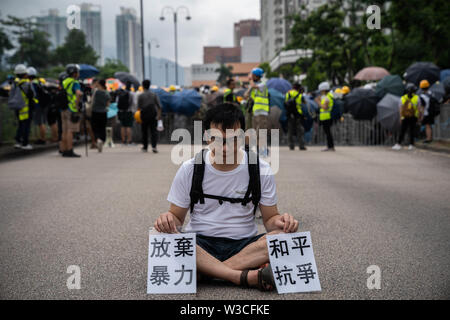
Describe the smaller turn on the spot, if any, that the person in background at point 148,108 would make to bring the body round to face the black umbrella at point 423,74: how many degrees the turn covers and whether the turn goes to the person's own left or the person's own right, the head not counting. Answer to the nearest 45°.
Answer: approximately 45° to the person's own right

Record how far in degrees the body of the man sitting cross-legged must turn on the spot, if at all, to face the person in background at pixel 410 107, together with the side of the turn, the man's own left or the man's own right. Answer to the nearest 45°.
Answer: approximately 180°

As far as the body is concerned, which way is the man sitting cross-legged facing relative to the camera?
toward the camera

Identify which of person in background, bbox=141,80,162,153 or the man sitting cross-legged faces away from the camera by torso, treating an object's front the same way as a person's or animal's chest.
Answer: the person in background

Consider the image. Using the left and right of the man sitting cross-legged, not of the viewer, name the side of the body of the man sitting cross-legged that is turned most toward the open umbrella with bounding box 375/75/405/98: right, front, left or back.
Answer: back

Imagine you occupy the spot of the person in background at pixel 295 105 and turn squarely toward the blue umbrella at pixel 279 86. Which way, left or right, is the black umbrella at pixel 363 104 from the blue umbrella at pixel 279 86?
right

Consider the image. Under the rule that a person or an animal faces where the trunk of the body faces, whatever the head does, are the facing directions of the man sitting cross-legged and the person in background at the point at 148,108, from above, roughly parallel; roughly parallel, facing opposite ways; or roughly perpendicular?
roughly parallel, facing opposite ways

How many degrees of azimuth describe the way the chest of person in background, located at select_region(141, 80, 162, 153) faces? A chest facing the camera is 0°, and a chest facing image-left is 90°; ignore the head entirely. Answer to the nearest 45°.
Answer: approximately 180°

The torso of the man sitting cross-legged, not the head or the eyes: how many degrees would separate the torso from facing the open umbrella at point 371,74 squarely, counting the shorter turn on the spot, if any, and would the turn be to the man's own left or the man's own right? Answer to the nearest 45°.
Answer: approximately 180°

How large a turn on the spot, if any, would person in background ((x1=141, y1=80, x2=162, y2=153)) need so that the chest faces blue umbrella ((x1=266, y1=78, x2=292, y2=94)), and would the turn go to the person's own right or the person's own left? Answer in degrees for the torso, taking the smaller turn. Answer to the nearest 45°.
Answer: approximately 45° to the person's own right

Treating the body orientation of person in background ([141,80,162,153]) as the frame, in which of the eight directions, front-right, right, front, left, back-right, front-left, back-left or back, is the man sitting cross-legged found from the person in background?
back

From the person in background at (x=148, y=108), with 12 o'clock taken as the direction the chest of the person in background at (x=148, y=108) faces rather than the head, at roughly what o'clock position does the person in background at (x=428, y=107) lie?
the person in background at (x=428, y=107) is roughly at 3 o'clock from the person in background at (x=148, y=108).
